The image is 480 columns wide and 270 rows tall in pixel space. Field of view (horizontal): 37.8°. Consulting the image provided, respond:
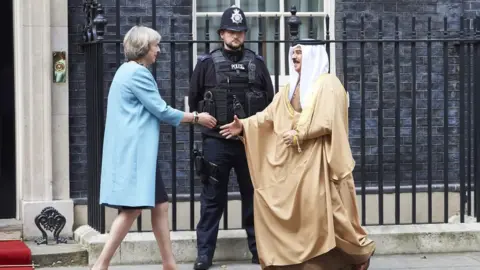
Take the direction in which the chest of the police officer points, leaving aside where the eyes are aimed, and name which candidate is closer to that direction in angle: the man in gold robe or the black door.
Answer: the man in gold robe

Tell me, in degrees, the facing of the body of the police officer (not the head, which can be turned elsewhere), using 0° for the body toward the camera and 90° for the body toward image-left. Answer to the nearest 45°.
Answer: approximately 0°

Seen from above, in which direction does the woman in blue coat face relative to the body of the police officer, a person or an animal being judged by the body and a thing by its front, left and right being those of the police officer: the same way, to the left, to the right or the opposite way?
to the left

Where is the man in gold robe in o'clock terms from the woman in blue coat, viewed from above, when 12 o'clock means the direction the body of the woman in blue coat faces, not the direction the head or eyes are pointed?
The man in gold robe is roughly at 12 o'clock from the woman in blue coat.

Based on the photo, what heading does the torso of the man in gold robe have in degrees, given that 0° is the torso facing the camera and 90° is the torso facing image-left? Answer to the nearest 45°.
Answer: approximately 45°

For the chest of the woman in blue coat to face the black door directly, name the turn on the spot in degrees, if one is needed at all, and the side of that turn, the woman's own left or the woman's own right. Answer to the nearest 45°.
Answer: approximately 135° to the woman's own left

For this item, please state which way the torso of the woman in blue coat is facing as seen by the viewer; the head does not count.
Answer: to the viewer's right

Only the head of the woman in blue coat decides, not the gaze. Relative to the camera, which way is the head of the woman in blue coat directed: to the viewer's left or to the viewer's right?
to the viewer's right

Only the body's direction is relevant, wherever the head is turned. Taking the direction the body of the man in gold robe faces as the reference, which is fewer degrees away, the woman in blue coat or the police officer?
the woman in blue coat

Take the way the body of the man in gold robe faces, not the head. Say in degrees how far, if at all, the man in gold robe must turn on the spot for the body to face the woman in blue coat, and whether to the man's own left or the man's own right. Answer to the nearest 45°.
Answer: approximately 45° to the man's own right
